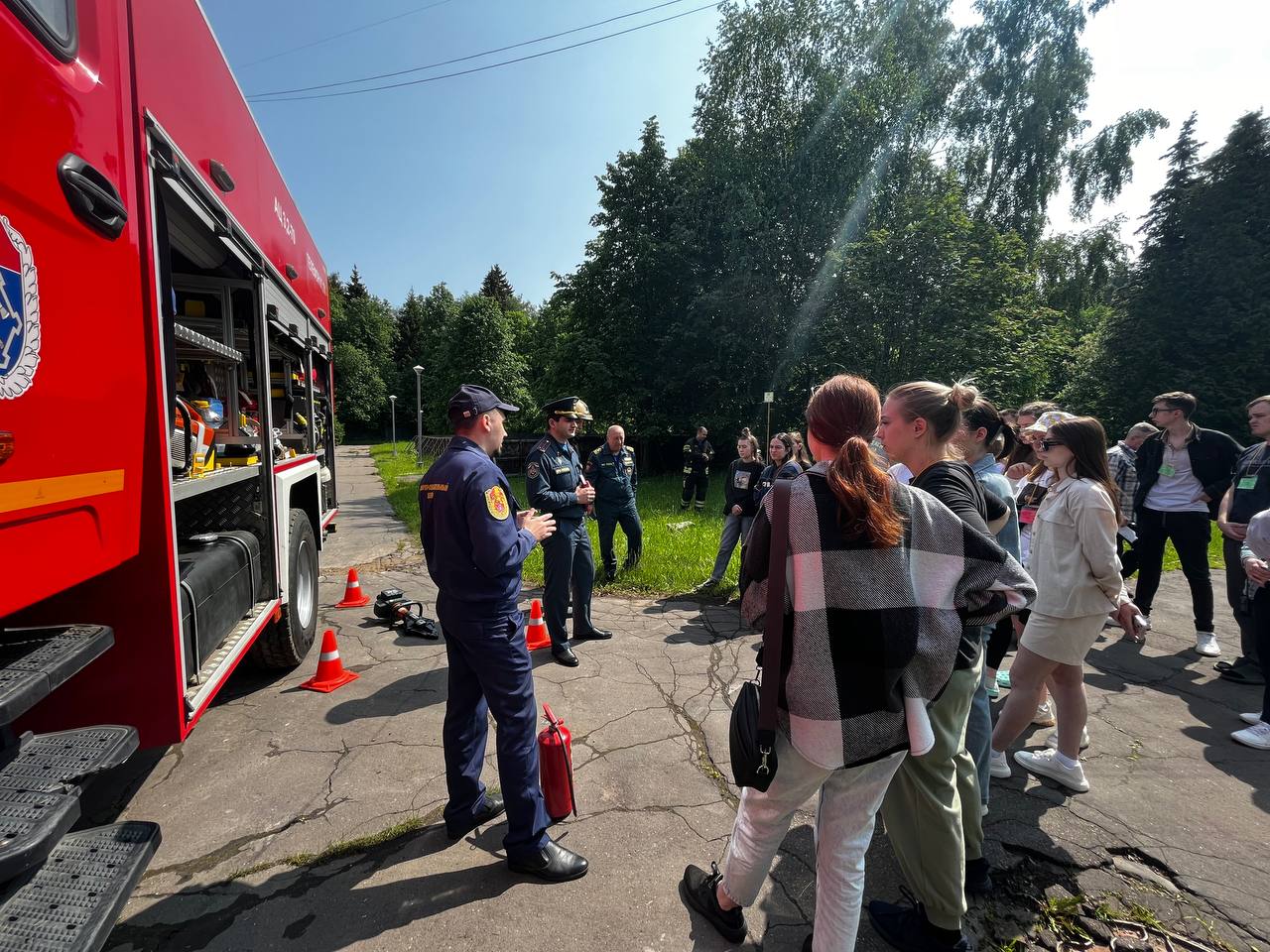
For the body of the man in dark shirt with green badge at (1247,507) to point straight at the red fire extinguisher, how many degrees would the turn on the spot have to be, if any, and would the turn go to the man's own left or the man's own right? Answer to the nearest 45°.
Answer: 0° — they already face it

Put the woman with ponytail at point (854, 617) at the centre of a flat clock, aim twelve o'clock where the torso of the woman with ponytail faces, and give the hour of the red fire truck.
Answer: The red fire truck is roughly at 10 o'clock from the woman with ponytail.

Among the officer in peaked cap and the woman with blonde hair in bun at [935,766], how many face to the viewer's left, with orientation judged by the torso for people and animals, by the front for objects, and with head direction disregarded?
1

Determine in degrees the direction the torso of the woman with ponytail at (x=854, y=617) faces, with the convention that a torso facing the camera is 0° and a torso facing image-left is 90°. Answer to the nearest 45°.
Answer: approximately 135°

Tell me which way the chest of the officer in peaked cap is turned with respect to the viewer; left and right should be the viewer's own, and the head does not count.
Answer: facing the viewer and to the right of the viewer

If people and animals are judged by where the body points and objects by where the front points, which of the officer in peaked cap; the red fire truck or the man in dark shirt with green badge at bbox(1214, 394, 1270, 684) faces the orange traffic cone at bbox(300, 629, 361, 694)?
the man in dark shirt with green badge

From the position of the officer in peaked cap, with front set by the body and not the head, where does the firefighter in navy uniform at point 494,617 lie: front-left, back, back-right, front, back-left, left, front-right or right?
front-right

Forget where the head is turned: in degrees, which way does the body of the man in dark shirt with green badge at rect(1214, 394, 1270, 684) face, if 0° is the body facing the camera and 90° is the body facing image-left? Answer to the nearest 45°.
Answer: approximately 45°

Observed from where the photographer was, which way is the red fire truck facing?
facing the viewer and to the left of the viewer

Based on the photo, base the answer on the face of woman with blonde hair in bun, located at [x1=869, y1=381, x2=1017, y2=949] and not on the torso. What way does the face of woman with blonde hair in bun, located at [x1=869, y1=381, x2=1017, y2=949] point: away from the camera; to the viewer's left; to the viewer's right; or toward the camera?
to the viewer's left

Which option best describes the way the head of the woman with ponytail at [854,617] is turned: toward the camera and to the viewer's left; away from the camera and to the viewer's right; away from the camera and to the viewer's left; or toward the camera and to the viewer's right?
away from the camera and to the viewer's left

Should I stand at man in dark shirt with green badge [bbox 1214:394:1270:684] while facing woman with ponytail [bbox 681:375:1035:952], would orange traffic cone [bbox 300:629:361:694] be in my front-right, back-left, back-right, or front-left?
front-right

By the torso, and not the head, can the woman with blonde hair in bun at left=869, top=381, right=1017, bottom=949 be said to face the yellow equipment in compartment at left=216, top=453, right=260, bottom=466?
yes
